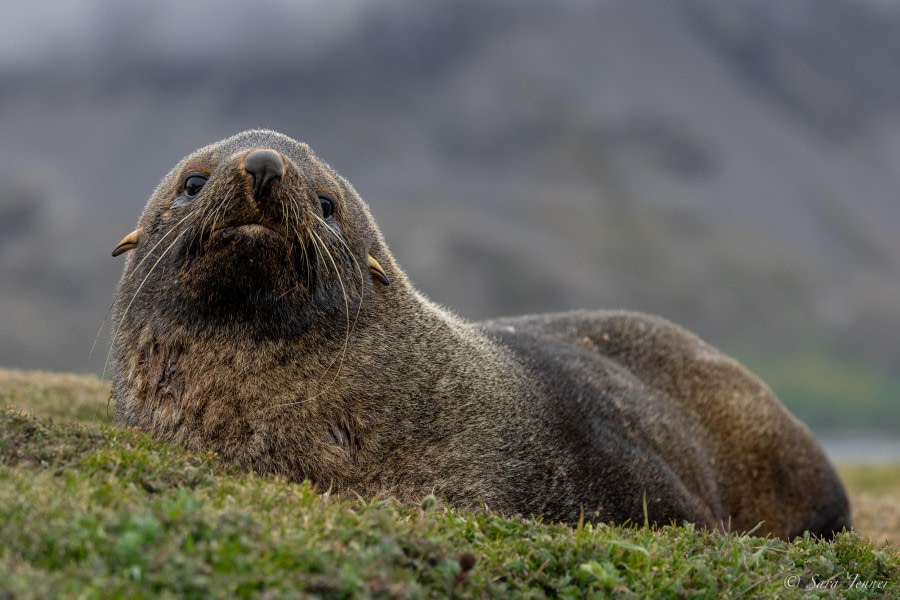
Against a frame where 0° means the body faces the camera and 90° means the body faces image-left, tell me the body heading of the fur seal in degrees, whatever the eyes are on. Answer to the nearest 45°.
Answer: approximately 45°
